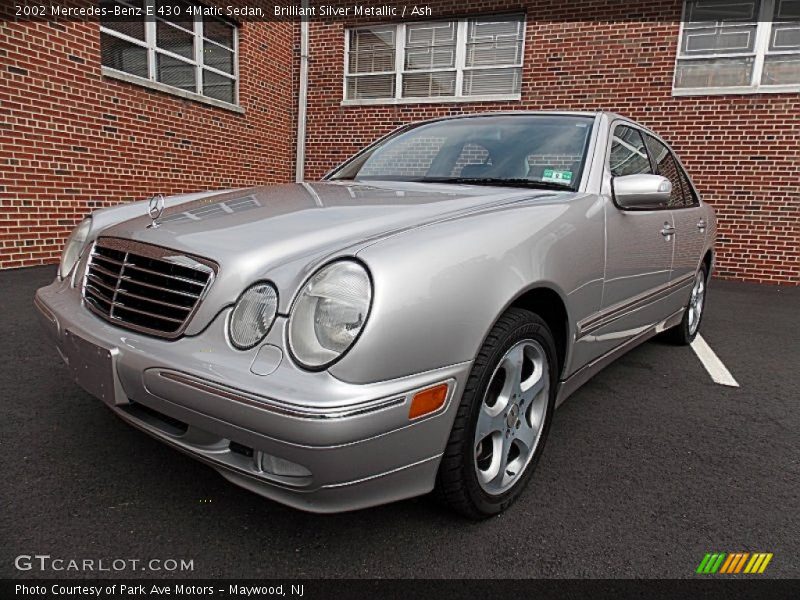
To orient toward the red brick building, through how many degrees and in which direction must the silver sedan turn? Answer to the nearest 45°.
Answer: approximately 135° to its right

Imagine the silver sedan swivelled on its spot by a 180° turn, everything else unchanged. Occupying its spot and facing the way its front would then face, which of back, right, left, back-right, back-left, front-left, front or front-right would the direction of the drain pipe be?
front-left

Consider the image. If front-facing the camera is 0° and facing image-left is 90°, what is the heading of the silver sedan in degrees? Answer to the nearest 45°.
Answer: approximately 45°
